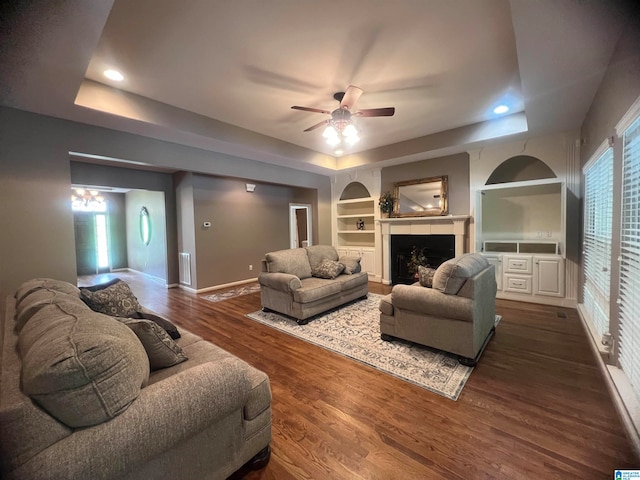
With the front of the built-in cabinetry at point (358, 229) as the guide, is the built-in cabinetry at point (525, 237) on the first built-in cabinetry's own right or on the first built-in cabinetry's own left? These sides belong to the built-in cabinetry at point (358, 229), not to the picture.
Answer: on the first built-in cabinetry's own left

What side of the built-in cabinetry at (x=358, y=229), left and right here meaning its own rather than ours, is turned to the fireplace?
left

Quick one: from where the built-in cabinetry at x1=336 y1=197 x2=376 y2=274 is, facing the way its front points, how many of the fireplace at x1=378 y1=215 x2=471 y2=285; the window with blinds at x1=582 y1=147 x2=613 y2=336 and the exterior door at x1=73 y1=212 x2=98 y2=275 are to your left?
2

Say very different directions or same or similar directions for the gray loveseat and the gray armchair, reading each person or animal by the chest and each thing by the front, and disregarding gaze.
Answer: very different directions

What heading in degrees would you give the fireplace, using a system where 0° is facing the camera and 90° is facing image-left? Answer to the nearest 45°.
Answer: approximately 0°

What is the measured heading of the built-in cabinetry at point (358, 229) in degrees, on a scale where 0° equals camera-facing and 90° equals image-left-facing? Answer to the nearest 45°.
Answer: approximately 45°

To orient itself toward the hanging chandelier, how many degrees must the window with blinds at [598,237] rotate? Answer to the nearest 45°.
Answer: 0° — it already faces it

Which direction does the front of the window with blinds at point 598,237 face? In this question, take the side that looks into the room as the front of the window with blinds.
to the viewer's left

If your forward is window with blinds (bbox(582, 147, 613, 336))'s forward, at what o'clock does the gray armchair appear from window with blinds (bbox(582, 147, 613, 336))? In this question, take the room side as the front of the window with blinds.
The gray armchair is roughly at 10 o'clock from the window with blinds.
